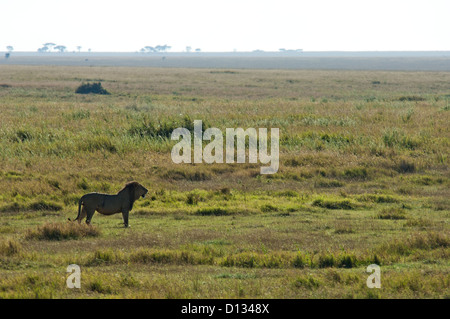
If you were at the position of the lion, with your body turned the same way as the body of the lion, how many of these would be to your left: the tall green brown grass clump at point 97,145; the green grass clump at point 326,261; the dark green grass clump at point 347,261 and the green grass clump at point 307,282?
1

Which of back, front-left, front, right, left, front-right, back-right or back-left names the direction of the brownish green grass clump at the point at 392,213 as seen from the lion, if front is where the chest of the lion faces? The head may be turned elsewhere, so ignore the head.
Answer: front

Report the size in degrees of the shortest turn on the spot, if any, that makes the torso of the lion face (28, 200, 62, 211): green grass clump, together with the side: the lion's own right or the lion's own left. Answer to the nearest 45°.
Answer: approximately 135° to the lion's own left

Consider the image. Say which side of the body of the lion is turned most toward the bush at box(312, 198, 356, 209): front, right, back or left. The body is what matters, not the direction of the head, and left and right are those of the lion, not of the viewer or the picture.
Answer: front

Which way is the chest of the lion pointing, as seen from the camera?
to the viewer's right

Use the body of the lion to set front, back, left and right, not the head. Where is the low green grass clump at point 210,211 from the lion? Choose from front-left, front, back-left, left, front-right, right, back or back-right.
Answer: front-left

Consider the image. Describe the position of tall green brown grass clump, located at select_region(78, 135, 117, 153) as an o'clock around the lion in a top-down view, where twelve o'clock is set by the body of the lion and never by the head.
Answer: The tall green brown grass clump is roughly at 9 o'clock from the lion.

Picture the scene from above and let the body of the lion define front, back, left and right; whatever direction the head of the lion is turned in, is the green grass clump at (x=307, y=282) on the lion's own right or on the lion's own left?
on the lion's own right

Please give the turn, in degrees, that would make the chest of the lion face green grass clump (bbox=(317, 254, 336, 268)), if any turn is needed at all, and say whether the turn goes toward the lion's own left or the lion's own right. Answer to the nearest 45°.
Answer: approximately 45° to the lion's own right

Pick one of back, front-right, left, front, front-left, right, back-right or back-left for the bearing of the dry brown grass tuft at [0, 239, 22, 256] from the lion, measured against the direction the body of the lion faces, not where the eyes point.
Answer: back-right

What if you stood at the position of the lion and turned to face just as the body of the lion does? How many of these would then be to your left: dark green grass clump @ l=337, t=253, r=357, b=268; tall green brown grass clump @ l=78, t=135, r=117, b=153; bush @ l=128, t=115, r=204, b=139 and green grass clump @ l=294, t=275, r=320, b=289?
2

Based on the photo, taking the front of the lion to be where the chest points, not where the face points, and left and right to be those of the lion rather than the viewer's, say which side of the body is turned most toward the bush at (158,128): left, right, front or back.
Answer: left

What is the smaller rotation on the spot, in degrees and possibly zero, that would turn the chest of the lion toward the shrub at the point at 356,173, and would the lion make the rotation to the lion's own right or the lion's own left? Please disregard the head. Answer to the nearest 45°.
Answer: approximately 45° to the lion's own left

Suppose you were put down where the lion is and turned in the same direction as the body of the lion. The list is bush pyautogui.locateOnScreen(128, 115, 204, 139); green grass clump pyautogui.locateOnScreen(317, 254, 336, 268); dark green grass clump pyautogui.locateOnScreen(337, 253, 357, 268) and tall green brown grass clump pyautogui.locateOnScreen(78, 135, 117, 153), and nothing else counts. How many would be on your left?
2
